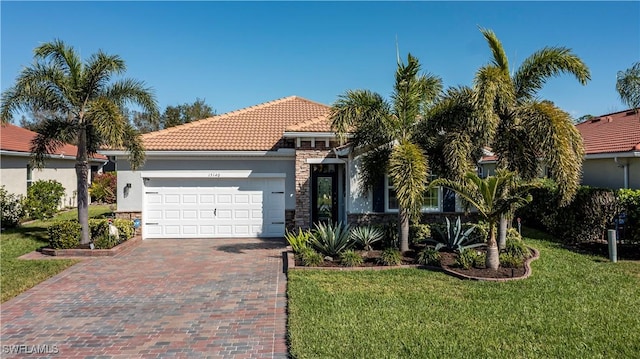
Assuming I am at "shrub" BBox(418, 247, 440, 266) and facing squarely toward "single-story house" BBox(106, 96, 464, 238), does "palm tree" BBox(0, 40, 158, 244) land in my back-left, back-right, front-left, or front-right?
front-left

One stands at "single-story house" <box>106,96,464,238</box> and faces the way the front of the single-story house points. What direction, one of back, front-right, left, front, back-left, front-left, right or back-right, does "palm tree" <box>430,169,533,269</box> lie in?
front-left

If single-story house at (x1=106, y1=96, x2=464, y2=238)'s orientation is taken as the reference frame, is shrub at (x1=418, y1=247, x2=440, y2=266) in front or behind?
in front

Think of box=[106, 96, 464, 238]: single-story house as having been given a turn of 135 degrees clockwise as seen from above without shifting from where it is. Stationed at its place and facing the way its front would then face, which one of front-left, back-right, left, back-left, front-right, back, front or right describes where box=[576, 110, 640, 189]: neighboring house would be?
back-right

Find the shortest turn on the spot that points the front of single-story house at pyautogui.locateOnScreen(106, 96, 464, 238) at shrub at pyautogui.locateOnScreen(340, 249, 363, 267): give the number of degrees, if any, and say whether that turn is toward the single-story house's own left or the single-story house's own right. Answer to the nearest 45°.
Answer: approximately 45° to the single-story house's own left

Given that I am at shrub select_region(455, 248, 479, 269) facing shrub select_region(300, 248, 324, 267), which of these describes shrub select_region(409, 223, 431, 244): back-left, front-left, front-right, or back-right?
front-right

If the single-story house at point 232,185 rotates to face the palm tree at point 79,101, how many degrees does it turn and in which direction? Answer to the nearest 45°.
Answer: approximately 45° to its right

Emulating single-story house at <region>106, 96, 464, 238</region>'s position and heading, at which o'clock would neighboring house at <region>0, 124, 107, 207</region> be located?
The neighboring house is roughly at 4 o'clock from the single-story house.

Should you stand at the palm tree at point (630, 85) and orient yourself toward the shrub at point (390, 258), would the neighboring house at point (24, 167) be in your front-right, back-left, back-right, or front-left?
front-right

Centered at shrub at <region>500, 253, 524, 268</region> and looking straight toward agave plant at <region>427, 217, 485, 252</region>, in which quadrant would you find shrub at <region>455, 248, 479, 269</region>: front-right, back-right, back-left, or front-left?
front-left

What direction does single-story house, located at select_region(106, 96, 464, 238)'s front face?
toward the camera

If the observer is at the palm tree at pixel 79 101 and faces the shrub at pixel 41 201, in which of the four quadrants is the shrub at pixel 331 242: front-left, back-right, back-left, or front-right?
back-right

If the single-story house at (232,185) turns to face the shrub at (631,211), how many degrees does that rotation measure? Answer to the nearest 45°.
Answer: approximately 45° to its left

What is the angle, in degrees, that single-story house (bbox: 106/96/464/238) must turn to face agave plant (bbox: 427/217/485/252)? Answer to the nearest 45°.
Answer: approximately 45° to its left
